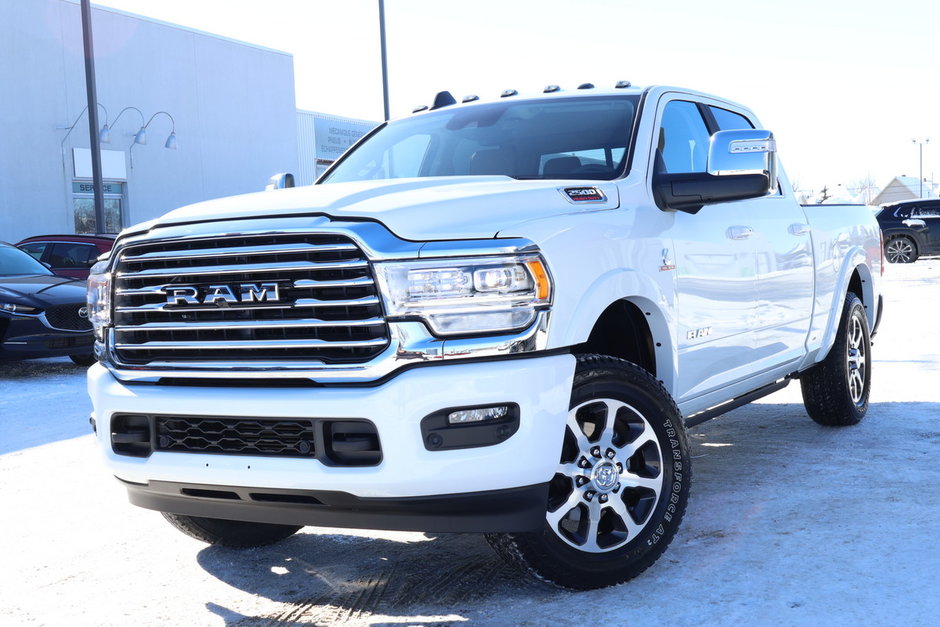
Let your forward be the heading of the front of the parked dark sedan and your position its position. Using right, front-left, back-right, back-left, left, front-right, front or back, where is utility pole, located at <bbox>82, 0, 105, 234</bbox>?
back-left

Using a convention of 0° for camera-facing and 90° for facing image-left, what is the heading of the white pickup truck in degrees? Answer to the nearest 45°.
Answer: approximately 45°

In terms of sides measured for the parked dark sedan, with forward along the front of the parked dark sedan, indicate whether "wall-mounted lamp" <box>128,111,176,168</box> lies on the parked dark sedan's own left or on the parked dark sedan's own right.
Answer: on the parked dark sedan's own left

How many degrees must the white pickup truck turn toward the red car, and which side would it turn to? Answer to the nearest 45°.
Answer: approximately 90° to its right

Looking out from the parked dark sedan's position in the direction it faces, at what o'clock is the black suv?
The black suv is roughly at 10 o'clock from the parked dark sedan.

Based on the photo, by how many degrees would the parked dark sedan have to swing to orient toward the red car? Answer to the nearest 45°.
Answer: approximately 135° to its left

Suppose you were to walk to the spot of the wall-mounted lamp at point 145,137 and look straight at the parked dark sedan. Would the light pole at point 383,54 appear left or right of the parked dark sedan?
left

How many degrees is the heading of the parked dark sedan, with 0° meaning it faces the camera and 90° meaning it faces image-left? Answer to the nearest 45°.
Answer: approximately 315°
